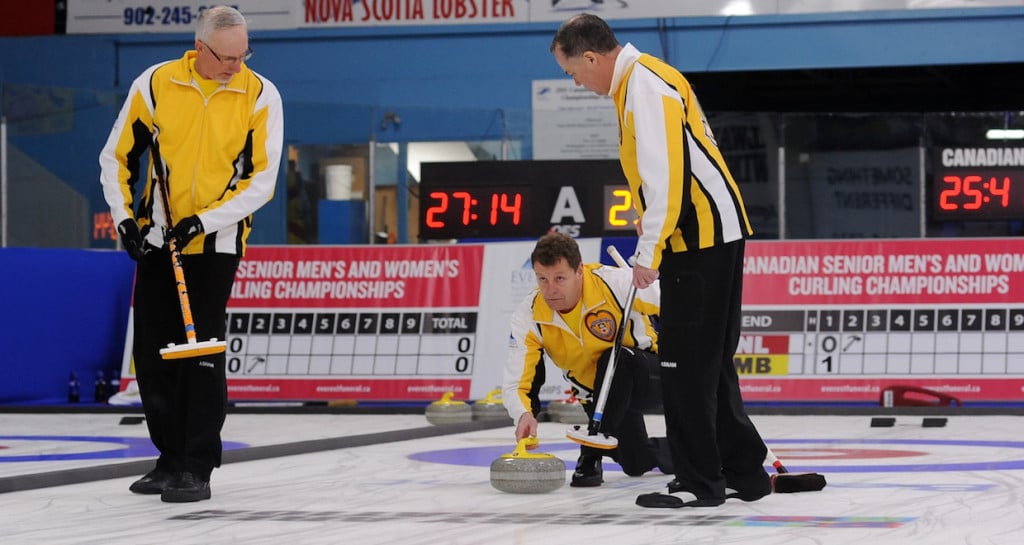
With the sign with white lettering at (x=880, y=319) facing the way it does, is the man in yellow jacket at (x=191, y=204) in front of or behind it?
in front

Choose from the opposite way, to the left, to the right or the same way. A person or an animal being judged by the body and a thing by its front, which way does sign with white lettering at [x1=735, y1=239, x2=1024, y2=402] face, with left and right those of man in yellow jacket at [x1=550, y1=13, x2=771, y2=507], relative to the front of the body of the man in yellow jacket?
to the left

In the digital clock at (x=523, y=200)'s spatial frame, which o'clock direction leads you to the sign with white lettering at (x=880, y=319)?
The sign with white lettering is roughly at 9 o'clock from the digital clock.

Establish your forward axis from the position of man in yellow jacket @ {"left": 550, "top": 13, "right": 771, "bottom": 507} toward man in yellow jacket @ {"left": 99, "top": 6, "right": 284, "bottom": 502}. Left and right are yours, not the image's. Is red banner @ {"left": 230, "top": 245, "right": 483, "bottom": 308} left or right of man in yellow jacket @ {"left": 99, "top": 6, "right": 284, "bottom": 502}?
right

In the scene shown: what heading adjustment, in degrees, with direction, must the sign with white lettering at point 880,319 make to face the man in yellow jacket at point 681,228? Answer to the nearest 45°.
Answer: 0° — it already faces them

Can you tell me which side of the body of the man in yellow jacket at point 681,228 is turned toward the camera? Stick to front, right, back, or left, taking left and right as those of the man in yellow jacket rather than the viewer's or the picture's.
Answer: left

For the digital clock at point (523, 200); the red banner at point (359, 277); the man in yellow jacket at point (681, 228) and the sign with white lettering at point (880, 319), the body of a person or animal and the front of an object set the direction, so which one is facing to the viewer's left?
the man in yellow jacket

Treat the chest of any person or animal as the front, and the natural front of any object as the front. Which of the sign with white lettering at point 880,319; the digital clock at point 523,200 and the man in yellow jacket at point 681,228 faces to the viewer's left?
the man in yellow jacket

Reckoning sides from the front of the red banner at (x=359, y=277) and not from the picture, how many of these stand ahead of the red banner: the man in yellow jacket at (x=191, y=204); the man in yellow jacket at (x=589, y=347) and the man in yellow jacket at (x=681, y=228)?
3

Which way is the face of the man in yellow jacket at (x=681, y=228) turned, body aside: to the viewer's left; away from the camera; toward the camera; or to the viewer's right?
to the viewer's left
